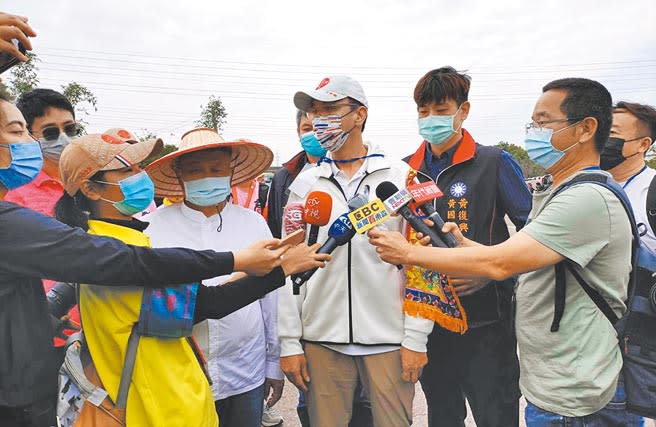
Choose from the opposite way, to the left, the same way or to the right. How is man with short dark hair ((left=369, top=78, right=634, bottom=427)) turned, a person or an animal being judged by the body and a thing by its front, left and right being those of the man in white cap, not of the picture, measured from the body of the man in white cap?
to the right

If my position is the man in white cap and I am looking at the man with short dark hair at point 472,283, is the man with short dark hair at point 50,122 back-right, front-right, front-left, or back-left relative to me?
back-left

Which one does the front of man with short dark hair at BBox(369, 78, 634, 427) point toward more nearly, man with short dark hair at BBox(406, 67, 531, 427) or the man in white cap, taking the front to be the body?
the man in white cap

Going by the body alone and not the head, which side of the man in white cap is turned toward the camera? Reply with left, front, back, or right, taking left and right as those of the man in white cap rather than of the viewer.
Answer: front

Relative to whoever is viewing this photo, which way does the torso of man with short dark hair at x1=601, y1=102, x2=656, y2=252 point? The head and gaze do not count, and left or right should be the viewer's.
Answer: facing to the left of the viewer

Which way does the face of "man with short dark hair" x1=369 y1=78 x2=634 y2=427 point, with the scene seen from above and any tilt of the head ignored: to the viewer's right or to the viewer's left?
to the viewer's left

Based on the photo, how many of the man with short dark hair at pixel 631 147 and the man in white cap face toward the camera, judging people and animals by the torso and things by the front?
1

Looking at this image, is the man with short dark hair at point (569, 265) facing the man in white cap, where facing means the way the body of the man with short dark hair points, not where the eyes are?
yes

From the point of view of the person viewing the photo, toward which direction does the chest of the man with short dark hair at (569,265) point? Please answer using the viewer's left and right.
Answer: facing to the left of the viewer

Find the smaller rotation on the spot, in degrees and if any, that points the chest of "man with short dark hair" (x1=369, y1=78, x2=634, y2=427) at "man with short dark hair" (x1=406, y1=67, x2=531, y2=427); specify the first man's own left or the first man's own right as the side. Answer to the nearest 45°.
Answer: approximately 45° to the first man's own right

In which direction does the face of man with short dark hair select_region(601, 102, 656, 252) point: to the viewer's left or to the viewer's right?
to the viewer's left

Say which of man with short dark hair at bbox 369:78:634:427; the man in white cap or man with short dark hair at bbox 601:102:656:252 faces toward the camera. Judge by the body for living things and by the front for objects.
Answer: the man in white cap

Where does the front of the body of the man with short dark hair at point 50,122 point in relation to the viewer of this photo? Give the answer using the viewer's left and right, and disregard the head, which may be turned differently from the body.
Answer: facing the viewer and to the right of the viewer
